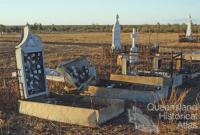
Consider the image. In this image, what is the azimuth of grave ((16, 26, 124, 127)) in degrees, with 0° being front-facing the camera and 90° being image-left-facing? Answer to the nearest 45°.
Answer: approximately 315°

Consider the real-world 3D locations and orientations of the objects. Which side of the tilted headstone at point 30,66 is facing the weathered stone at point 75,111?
front

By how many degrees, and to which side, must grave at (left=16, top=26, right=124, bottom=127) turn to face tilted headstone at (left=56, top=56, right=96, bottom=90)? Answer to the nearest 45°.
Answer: approximately 90° to its left

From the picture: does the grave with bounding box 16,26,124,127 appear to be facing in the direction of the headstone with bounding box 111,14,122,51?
no

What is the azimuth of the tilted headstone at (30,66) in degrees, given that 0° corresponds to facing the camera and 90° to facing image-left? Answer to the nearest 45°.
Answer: approximately 315°

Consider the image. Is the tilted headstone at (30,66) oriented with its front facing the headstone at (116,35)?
no

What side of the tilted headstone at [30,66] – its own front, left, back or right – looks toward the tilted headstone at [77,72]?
left
